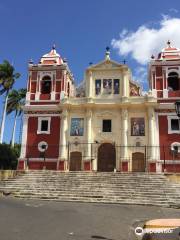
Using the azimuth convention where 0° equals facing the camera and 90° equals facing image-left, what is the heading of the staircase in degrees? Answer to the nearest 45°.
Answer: approximately 0°

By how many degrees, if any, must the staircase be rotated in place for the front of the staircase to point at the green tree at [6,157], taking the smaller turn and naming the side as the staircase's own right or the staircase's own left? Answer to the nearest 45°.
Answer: approximately 135° to the staircase's own right

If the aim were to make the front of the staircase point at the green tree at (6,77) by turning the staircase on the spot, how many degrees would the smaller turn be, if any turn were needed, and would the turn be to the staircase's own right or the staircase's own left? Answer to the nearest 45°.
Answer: approximately 135° to the staircase's own right

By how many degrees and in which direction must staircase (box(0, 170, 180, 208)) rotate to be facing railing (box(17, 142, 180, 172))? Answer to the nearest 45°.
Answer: approximately 180°
